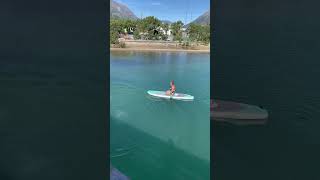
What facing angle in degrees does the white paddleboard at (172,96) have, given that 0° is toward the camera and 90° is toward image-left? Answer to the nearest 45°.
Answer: approximately 90°

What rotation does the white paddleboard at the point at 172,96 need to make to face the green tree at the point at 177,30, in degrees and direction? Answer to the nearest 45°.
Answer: approximately 90° to its right
